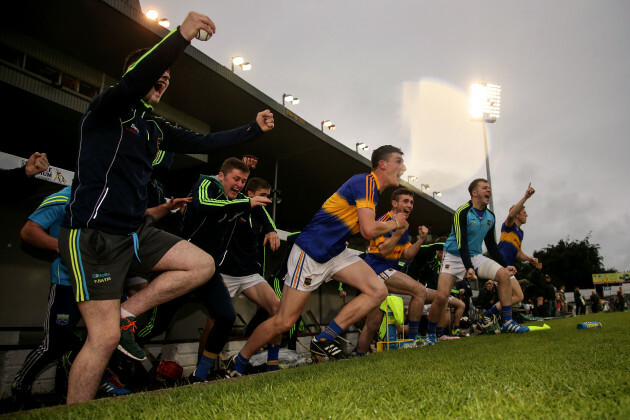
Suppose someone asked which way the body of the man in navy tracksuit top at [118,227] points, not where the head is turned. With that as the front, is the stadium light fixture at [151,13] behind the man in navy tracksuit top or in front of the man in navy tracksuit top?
behind

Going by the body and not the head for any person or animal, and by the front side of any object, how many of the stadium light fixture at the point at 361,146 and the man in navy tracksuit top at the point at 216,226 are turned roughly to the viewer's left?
0

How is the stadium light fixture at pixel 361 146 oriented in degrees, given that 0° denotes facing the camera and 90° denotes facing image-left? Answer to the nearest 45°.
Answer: approximately 315°

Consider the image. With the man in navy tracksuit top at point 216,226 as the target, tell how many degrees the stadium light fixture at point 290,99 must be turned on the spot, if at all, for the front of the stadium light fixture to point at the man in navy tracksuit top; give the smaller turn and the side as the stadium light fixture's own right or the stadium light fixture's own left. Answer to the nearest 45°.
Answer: approximately 45° to the stadium light fixture's own right

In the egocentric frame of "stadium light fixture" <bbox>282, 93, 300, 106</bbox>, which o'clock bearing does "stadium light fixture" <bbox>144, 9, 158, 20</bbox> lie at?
"stadium light fixture" <bbox>144, 9, 158, 20</bbox> is roughly at 3 o'clock from "stadium light fixture" <bbox>282, 93, 300, 106</bbox>.

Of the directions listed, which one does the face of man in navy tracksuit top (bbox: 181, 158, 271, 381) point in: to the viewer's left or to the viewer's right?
to the viewer's right

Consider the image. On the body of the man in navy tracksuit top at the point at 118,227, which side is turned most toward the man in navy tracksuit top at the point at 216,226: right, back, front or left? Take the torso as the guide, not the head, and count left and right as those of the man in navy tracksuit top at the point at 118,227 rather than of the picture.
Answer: left
